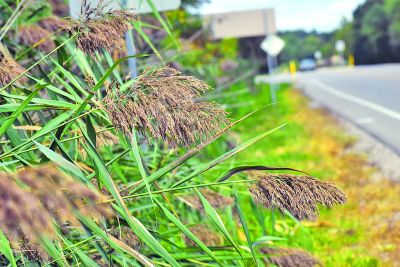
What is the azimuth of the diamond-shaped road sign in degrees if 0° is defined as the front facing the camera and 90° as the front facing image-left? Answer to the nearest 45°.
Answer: approximately 180°
